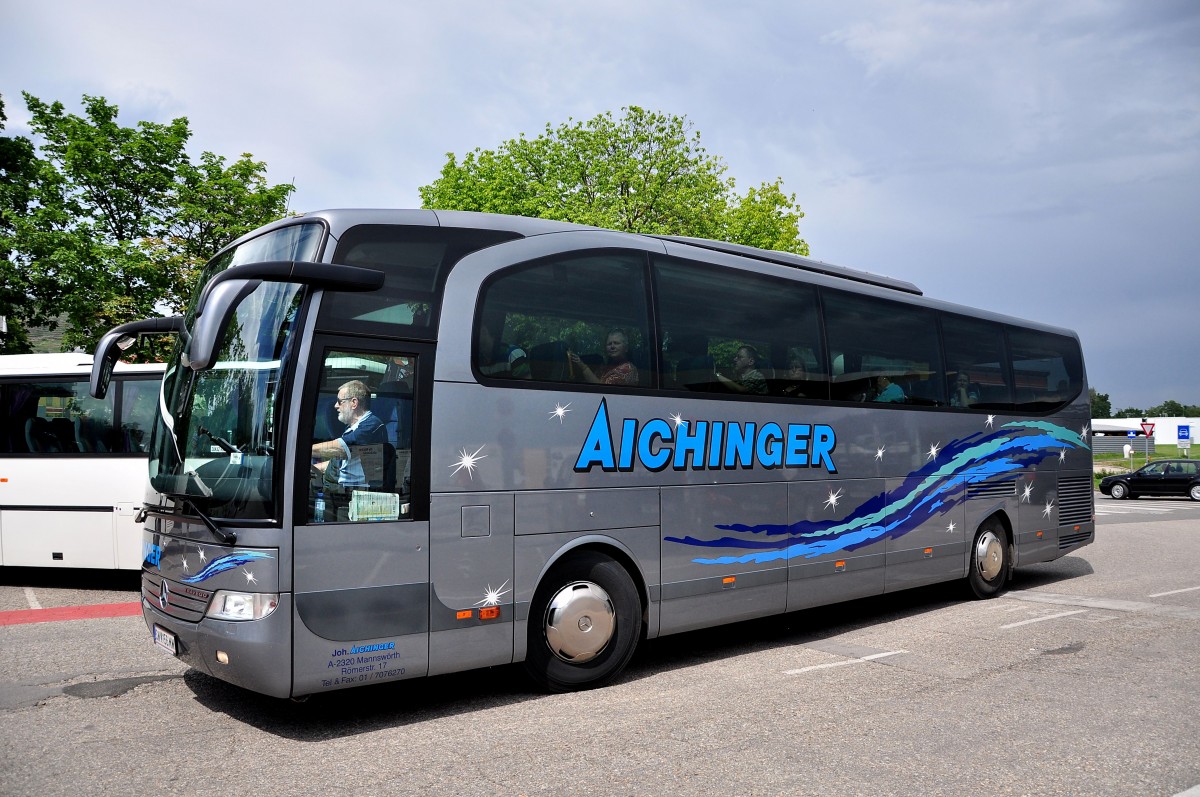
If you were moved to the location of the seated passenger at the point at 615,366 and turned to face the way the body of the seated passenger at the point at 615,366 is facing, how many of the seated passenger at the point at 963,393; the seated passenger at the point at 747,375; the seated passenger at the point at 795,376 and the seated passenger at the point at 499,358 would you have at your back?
3

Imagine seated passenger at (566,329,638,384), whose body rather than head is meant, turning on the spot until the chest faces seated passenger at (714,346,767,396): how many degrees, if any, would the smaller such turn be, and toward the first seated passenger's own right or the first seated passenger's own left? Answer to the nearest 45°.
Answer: approximately 180°

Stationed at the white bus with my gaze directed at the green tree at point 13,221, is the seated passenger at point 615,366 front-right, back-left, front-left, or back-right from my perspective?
back-right

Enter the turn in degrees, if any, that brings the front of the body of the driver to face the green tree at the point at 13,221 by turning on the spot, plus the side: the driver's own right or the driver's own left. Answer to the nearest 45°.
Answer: approximately 90° to the driver's own right

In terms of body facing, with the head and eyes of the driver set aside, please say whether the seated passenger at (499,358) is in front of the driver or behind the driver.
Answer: behind

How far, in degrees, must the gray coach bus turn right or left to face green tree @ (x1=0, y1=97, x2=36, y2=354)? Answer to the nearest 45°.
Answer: approximately 90° to its right

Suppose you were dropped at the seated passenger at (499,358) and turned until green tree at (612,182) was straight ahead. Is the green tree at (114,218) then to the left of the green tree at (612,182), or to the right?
left

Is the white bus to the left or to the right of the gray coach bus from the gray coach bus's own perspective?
on its right

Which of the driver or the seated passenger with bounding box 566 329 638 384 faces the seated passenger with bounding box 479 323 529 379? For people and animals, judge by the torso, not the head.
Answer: the seated passenger with bounding box 566 329 638 384

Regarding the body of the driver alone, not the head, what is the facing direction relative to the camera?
to the viewer's left
